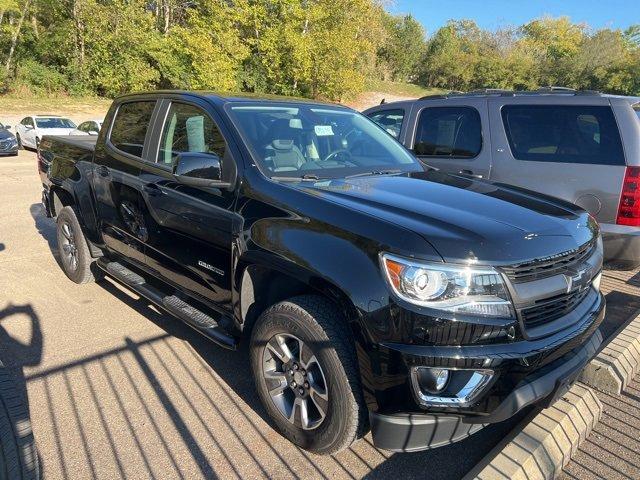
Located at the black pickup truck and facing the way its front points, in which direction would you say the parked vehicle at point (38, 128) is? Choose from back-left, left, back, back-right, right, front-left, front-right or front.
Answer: back

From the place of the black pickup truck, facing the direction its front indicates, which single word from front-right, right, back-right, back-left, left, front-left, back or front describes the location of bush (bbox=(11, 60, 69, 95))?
back

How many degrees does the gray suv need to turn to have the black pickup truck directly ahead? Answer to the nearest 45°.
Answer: approximately 135° to its left

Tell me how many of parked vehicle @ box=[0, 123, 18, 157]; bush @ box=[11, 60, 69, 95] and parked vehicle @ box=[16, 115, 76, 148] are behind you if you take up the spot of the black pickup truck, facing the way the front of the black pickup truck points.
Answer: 3

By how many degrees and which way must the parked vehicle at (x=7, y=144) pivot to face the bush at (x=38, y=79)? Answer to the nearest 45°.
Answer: approximately 135° to its left

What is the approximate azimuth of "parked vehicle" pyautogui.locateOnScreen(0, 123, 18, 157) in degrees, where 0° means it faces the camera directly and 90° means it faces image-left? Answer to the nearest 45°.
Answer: approximately 315°

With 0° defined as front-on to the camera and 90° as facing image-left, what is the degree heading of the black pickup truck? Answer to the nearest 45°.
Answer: approximately 315°

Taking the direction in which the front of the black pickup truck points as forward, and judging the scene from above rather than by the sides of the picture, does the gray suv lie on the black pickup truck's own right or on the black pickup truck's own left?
on the black pickup truck's own left

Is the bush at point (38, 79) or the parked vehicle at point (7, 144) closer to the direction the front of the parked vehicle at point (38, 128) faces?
the parked vehicle

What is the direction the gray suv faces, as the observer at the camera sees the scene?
facing away from the viewer and to the left of the viewer

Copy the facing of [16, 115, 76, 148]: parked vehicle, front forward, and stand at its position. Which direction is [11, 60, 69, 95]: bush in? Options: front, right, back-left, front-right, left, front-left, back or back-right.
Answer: back-left
